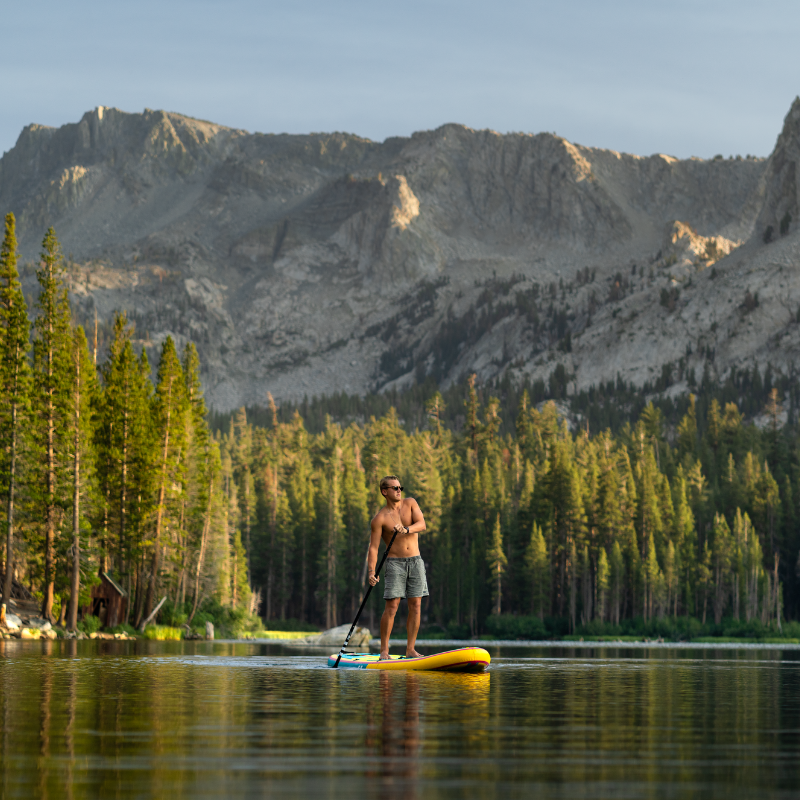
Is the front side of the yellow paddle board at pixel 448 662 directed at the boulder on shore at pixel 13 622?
no
